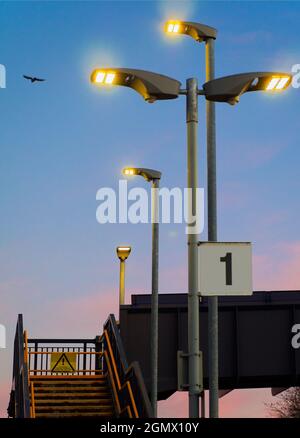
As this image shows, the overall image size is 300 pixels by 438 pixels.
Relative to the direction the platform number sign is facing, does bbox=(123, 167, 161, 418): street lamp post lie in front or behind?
behind

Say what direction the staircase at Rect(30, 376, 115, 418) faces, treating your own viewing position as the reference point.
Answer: facing the viewer

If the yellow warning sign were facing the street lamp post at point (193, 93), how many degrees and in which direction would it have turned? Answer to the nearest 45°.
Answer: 0° — it already faces it

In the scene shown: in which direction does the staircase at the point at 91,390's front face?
toward the camera

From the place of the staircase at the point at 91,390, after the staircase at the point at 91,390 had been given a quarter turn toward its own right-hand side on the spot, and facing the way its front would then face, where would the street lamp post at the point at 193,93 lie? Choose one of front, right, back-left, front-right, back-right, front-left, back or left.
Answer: left

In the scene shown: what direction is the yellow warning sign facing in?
toward the camera

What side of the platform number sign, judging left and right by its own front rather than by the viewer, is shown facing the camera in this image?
front

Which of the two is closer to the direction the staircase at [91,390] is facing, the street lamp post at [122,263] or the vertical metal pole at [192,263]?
the vertical metal pole

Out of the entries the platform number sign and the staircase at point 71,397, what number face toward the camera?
2

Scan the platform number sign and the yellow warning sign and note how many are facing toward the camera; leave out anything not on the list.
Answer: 2

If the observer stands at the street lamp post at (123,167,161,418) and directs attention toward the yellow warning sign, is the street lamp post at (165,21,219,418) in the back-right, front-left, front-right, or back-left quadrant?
back-left
